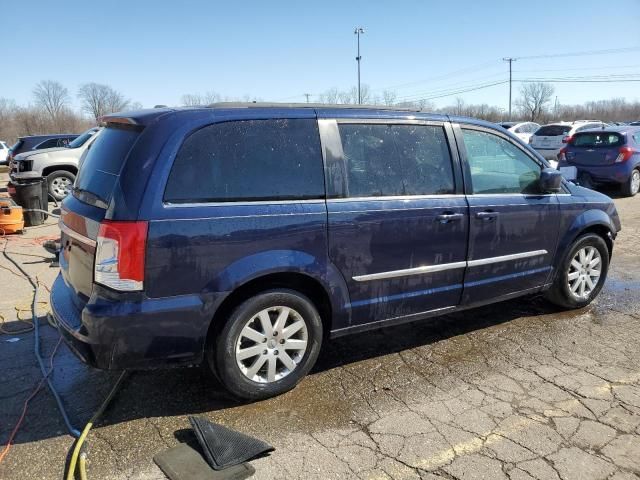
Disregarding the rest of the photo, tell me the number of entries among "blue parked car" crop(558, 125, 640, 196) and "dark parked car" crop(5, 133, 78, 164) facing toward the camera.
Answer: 0

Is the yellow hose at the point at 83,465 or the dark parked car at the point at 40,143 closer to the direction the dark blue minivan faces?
the dark parked car

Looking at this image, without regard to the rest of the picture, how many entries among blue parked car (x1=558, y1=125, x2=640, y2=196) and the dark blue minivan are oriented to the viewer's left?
0

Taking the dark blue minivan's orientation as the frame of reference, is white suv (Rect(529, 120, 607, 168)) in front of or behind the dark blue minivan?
in front

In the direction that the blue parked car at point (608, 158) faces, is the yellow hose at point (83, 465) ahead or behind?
behind

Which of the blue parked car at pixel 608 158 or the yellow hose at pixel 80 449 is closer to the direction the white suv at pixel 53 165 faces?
the yellow hose

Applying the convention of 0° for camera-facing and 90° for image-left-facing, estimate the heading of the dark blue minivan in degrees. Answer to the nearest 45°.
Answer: approximately 225°

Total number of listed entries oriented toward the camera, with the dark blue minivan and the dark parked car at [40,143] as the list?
0

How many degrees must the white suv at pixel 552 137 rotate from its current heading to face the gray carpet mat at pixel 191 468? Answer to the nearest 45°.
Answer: approximately 135° to its right
